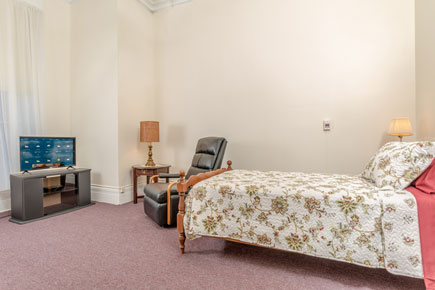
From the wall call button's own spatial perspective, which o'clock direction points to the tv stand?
The tv stand is roughly at 2 o'clock from the wall call button.

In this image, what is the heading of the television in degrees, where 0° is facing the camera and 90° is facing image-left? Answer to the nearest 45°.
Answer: approximately 315°

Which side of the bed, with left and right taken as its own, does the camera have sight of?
left

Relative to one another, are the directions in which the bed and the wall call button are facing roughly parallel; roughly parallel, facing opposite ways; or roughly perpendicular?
roughly perpendicular

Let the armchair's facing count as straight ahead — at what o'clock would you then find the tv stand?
The tv stand is roughly at 2 o'clock from the armchair.

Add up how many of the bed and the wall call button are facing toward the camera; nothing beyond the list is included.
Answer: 1

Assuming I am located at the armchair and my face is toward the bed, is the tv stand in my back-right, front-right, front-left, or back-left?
back-right

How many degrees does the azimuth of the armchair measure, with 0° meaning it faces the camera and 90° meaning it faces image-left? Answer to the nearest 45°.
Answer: approximately 45°

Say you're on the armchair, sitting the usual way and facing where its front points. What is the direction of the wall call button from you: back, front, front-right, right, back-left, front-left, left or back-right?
back-left

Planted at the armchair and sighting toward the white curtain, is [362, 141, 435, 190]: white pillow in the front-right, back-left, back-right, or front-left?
back-left
